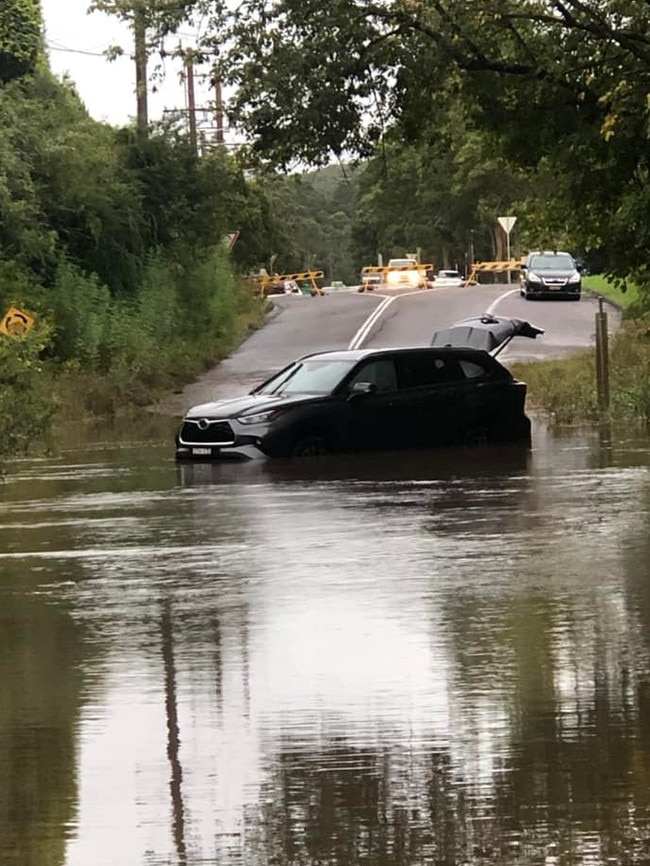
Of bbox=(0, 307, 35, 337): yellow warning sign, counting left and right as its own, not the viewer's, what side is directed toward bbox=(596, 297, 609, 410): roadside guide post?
left

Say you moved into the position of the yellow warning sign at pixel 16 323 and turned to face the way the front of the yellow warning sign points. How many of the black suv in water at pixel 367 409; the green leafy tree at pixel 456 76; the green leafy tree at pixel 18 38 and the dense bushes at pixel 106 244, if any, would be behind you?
2

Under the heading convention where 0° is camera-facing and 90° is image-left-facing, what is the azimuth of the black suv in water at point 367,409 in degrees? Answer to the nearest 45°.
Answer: approximately 45°

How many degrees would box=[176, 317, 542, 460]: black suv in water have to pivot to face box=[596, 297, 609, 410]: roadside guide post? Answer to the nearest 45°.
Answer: approximately 180°

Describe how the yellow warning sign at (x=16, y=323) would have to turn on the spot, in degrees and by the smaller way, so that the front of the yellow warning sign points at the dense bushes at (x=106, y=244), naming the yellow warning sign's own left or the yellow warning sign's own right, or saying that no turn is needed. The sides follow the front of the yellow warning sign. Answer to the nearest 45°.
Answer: approximately 180°

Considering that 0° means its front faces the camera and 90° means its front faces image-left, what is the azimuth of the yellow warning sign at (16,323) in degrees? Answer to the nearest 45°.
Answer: approximately 0°

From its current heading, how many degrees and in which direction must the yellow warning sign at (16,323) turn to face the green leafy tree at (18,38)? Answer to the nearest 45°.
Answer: approximately 180°

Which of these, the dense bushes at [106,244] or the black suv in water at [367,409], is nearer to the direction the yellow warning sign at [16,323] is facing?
the black suv in water
